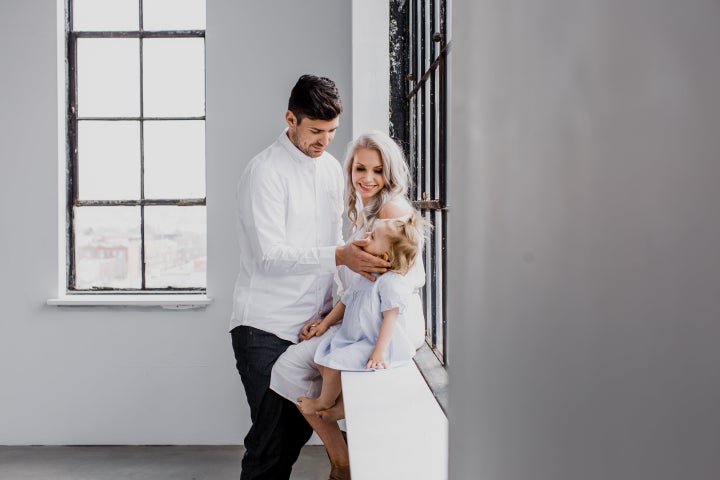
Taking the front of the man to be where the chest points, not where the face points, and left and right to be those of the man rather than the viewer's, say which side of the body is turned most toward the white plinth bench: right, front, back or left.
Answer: front

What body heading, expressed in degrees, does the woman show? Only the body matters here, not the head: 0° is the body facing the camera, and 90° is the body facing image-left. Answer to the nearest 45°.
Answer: approximately 45°

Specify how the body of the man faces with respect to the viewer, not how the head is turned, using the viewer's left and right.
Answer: facing the viewer and to the right of the viewer

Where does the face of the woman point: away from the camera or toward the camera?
toward the camera

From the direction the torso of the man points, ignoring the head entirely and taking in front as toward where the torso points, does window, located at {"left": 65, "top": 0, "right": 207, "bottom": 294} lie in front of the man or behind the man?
behind

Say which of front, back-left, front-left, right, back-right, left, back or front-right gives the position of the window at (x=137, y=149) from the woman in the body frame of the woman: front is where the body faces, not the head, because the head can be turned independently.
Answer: right

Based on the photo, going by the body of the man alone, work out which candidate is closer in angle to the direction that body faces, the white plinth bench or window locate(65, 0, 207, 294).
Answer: the white plinth bench

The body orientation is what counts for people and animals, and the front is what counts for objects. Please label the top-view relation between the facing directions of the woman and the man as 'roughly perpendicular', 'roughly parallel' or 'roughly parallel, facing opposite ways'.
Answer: roughly perpendicular
